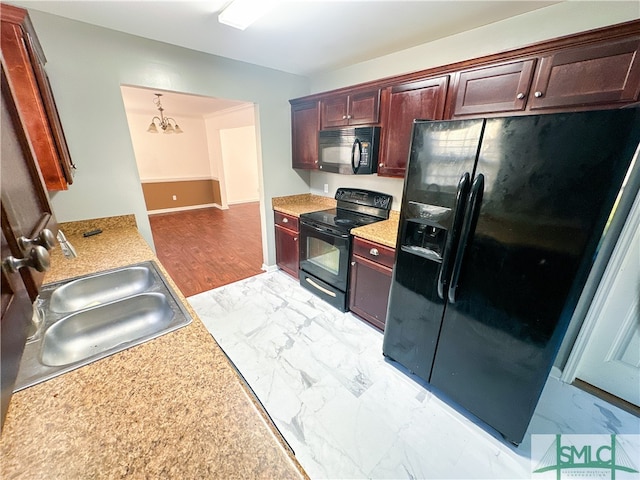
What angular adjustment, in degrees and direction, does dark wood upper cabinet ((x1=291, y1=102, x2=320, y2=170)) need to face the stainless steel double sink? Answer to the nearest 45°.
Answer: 0° — it already faces it

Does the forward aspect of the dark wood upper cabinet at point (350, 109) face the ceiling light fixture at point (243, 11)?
yes

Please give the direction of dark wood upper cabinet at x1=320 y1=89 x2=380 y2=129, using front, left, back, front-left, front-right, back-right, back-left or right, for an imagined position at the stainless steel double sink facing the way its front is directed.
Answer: front

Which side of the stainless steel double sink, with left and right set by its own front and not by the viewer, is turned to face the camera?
right

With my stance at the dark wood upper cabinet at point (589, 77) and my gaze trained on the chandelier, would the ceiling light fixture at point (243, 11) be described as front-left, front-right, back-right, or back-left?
front-left

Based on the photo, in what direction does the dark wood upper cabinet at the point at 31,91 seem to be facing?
to the viewer's right

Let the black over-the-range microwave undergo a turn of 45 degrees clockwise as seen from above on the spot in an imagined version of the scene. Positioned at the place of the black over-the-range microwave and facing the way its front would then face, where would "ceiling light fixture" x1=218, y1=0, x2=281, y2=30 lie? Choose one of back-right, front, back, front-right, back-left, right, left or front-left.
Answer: front-left

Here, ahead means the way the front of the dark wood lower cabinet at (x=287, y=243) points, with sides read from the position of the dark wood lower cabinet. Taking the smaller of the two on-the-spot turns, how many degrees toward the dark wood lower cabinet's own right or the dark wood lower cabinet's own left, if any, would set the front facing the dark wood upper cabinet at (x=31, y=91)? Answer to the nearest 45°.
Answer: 0° — it already faces it

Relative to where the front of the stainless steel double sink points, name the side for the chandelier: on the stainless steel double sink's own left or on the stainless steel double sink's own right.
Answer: on the stainless steel double sink's own left

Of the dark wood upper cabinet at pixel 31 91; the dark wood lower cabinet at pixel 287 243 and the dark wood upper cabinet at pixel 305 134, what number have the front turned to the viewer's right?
1

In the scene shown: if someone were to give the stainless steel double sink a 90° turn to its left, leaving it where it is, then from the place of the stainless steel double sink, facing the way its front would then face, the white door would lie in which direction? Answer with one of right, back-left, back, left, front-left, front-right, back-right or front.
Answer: back-right

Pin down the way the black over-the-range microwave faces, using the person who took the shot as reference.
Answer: facing the viewer and to the left of the viewer

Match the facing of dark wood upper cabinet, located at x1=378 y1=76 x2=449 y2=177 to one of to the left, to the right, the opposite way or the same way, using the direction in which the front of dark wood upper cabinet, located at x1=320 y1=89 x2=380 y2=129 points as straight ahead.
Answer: the same way

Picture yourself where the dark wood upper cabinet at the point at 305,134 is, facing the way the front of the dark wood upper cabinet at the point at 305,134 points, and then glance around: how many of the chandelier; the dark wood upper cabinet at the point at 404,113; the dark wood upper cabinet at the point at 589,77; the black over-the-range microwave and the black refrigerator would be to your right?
1
